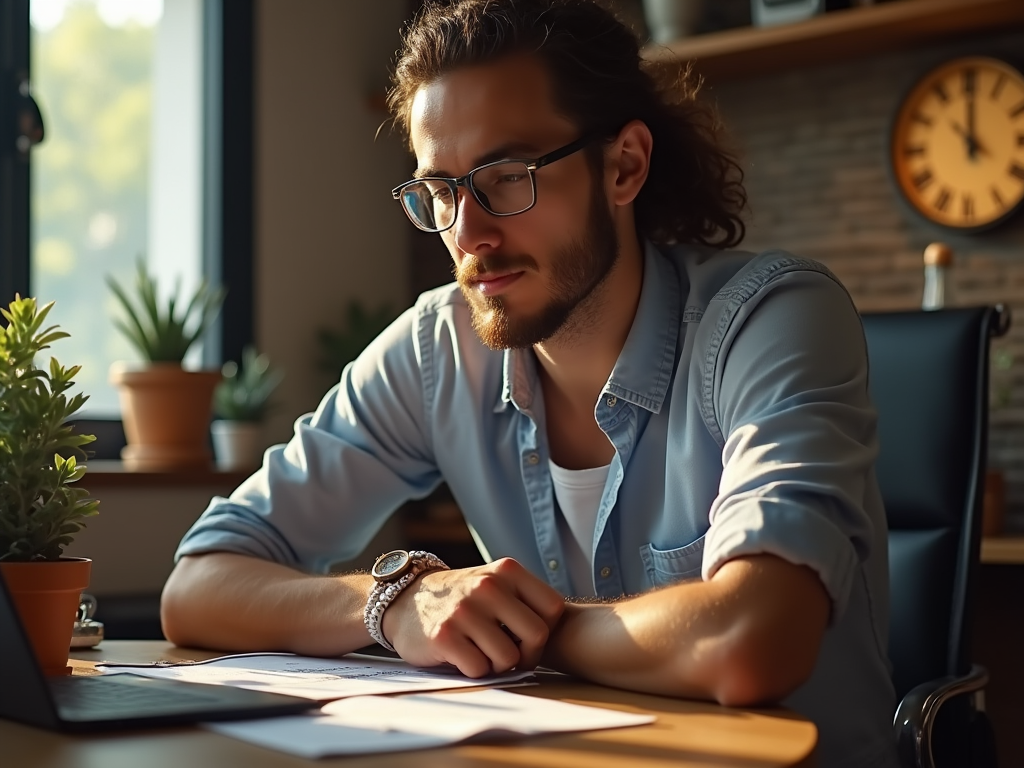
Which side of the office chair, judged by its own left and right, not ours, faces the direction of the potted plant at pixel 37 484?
front

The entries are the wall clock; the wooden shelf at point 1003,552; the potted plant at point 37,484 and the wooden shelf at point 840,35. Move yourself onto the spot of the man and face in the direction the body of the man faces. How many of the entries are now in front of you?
1

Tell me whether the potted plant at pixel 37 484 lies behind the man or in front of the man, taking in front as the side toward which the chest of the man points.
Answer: in front

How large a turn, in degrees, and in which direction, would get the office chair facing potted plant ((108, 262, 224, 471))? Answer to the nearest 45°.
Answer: approximately 90° to its right

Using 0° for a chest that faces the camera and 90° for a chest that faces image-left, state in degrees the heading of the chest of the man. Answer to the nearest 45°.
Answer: approximately 45°

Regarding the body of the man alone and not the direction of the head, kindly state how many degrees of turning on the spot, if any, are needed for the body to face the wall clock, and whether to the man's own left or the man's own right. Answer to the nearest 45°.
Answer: approximately 180°

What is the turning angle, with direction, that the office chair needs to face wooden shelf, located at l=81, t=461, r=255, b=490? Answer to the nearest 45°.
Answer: approximately 90° to its right

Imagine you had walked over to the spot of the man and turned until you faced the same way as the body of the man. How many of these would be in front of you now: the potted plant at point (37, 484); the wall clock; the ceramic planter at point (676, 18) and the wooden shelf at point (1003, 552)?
1

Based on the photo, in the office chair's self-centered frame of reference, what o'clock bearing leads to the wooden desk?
The wooden desk is roughly at 11 o'clock from the office chair.

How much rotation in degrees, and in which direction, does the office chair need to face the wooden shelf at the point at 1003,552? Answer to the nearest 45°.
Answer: approximately 135° to its right

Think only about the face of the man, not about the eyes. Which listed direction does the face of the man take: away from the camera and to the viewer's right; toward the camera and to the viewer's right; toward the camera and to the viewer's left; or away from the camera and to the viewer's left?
toward the camera and to the viewer's left

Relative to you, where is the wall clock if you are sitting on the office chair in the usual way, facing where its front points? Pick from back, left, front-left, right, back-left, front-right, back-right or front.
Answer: back-right

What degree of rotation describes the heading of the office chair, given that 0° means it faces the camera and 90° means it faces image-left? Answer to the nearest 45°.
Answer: approximately 45°
